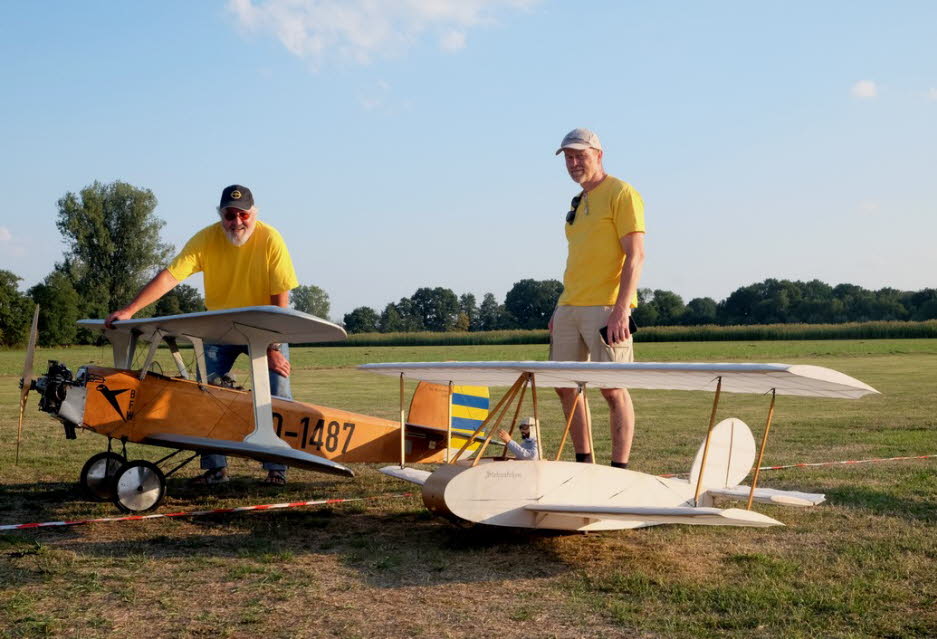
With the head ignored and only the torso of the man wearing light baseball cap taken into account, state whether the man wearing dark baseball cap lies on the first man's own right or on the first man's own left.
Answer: on the first man's own right

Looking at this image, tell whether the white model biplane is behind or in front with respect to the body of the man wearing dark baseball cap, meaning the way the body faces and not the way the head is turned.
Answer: in front

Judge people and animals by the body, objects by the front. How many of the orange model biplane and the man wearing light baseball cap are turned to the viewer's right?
0

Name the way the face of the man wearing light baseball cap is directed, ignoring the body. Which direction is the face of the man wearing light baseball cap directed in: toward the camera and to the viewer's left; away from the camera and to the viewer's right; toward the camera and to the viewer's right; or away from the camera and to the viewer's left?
toward the camera and to the viewer's left

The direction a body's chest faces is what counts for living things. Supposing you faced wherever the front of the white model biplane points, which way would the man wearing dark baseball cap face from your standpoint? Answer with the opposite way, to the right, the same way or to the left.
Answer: to the left

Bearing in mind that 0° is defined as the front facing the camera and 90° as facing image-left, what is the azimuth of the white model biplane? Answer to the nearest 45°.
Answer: approximately 45°

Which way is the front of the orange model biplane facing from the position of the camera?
facing the viewer and to the left of the viewer

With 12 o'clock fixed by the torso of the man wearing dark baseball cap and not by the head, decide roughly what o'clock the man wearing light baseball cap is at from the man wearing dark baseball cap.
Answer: The man wearing light baseball cap is roughly at 10 o'clock from the man wearing dark baseball cap.

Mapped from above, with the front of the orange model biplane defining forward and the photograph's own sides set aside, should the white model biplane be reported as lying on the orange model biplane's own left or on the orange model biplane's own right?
on the orange model biplane's own left
